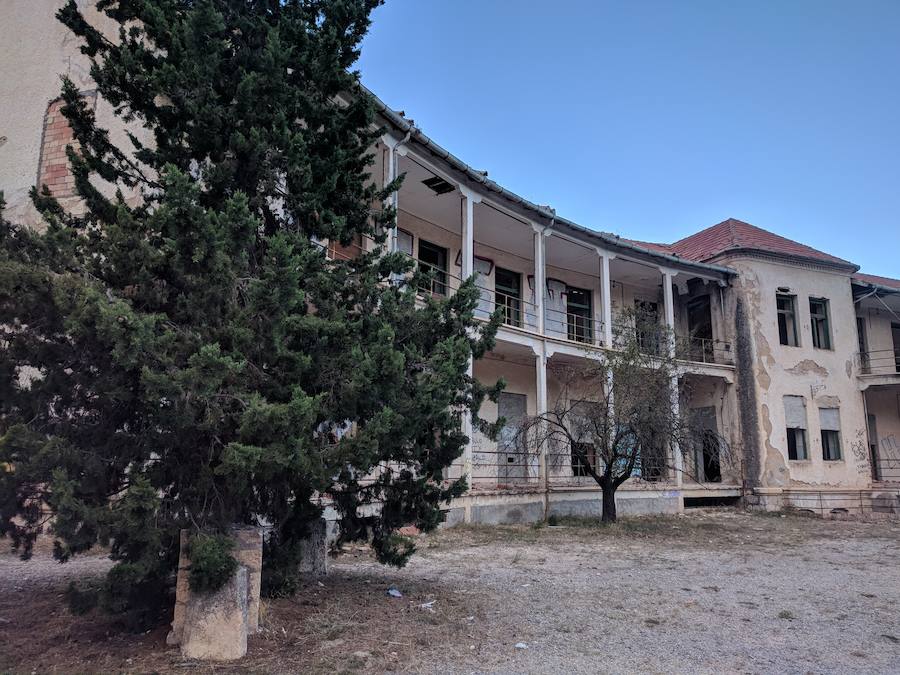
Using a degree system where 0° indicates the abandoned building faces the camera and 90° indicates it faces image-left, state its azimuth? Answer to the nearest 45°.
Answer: approximately 315°

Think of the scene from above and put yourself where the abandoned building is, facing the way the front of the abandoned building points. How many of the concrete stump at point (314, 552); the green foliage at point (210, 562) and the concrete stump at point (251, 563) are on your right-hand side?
3

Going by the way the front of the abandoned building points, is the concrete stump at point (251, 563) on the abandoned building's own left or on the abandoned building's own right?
on the abandoned building's own right

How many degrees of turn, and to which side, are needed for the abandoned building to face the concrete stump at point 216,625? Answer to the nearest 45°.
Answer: approximately 90° to its right

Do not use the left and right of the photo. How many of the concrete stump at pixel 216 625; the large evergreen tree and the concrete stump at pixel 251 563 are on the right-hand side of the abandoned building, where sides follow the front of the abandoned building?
3

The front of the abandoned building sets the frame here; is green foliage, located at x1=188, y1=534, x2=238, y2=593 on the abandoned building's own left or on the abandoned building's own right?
on the abandoned building's own right

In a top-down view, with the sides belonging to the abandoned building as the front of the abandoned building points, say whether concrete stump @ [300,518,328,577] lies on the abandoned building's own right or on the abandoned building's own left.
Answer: on the abandoned building's own right
